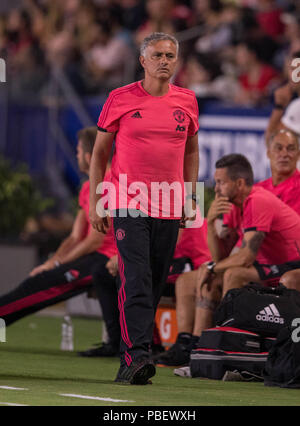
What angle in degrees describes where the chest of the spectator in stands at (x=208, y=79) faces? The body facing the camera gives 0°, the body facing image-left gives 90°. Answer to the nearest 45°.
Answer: approximately 45°

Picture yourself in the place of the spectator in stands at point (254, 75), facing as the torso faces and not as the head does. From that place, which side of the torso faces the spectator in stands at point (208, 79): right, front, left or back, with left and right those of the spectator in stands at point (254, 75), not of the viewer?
right

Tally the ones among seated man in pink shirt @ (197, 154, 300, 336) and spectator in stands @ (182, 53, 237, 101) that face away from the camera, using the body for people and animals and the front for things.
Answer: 0

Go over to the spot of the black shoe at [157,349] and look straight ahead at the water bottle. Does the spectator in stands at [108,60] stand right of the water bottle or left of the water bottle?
right

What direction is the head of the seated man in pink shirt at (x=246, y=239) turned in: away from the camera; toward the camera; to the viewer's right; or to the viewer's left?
to the viewer's left

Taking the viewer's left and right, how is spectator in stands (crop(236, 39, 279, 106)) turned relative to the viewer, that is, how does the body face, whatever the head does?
facing the viewer and to the left of the viewer

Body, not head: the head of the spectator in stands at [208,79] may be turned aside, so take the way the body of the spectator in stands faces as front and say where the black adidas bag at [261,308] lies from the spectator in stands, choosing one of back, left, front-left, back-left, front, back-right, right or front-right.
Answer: front-left

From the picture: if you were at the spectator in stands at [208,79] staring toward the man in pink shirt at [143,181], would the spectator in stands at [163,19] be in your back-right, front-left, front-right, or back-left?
back-right

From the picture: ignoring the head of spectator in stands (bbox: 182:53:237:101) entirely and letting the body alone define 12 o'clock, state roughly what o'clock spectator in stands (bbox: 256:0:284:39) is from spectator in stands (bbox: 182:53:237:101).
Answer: spectator in stands (bbox: 256:0:284:39) is roughly at 7 o'clock from spectator in stands (bbox: 182:53:237:101).

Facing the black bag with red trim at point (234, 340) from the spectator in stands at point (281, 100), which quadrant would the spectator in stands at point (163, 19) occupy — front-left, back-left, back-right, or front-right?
back-right

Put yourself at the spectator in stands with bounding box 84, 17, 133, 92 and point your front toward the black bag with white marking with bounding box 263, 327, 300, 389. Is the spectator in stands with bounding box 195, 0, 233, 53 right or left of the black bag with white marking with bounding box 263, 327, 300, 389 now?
left

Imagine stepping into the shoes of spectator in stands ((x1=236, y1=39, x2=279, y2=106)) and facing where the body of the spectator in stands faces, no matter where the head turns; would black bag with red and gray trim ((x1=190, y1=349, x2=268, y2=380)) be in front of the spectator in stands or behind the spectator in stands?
in front
